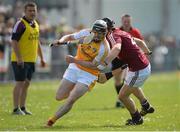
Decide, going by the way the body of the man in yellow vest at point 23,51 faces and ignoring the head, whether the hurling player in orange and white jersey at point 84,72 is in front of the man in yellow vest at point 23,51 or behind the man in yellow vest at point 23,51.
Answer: in front

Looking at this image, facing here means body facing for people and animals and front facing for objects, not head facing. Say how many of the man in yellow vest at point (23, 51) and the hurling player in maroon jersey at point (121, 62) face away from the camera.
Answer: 0

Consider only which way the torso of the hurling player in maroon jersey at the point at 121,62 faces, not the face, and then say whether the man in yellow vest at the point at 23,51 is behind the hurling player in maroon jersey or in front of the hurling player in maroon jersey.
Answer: in front
